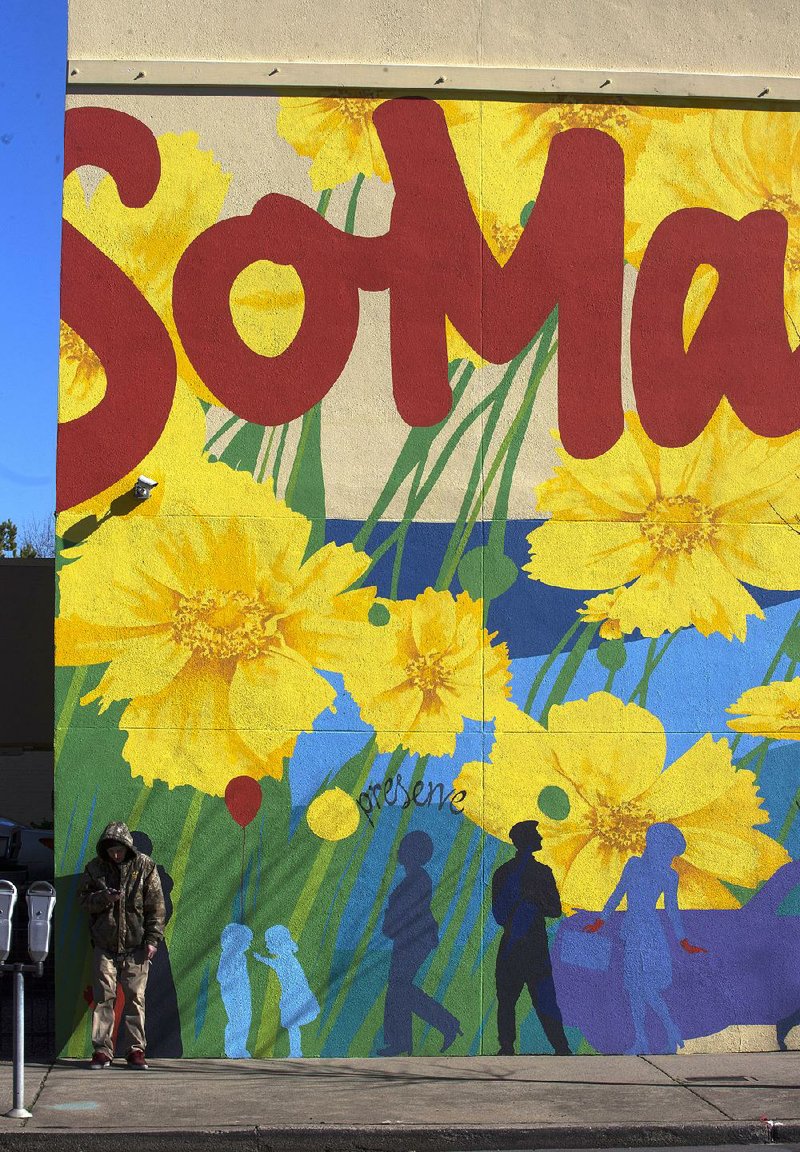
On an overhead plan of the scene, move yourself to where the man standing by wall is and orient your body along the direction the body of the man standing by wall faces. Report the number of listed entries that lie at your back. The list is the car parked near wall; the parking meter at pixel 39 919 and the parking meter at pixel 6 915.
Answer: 1

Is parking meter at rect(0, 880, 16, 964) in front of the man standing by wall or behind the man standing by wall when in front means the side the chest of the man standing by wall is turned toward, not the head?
in front

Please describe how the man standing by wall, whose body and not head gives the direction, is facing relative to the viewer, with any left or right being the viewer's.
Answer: facing the viewer

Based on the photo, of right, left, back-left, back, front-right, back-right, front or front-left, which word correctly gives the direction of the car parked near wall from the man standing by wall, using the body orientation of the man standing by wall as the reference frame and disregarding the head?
back
